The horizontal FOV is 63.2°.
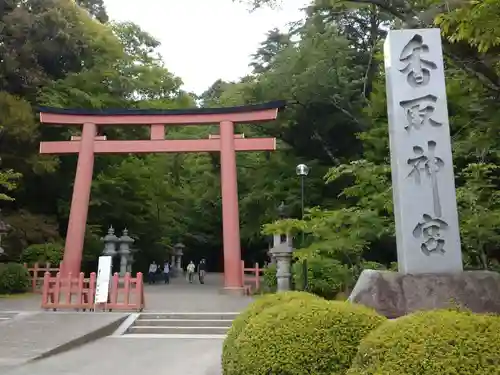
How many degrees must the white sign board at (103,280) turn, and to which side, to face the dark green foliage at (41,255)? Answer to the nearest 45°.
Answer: approximately 180°

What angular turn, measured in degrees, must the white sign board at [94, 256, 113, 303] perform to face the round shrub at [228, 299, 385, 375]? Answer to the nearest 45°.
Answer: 0° — it already faces it

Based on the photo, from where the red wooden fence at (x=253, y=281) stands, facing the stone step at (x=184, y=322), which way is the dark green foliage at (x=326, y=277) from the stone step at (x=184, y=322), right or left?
left

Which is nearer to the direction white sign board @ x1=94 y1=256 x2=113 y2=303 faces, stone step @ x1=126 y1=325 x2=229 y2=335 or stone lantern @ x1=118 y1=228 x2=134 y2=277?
the stone step

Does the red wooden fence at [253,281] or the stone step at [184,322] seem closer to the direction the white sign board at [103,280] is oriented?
the stone step

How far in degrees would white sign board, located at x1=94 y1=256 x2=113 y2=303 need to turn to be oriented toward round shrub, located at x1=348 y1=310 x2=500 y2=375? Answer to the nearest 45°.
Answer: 0° — it already faces it

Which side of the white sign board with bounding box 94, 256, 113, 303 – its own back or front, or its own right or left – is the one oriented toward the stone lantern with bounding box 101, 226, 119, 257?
back

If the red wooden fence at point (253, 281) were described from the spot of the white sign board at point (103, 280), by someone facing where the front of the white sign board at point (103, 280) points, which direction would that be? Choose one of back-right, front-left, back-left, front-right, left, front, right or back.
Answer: back-left

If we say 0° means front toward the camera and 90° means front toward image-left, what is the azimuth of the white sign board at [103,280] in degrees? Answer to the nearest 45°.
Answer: approximately 0°

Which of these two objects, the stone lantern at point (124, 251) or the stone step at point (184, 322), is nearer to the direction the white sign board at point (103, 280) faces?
the stone step
